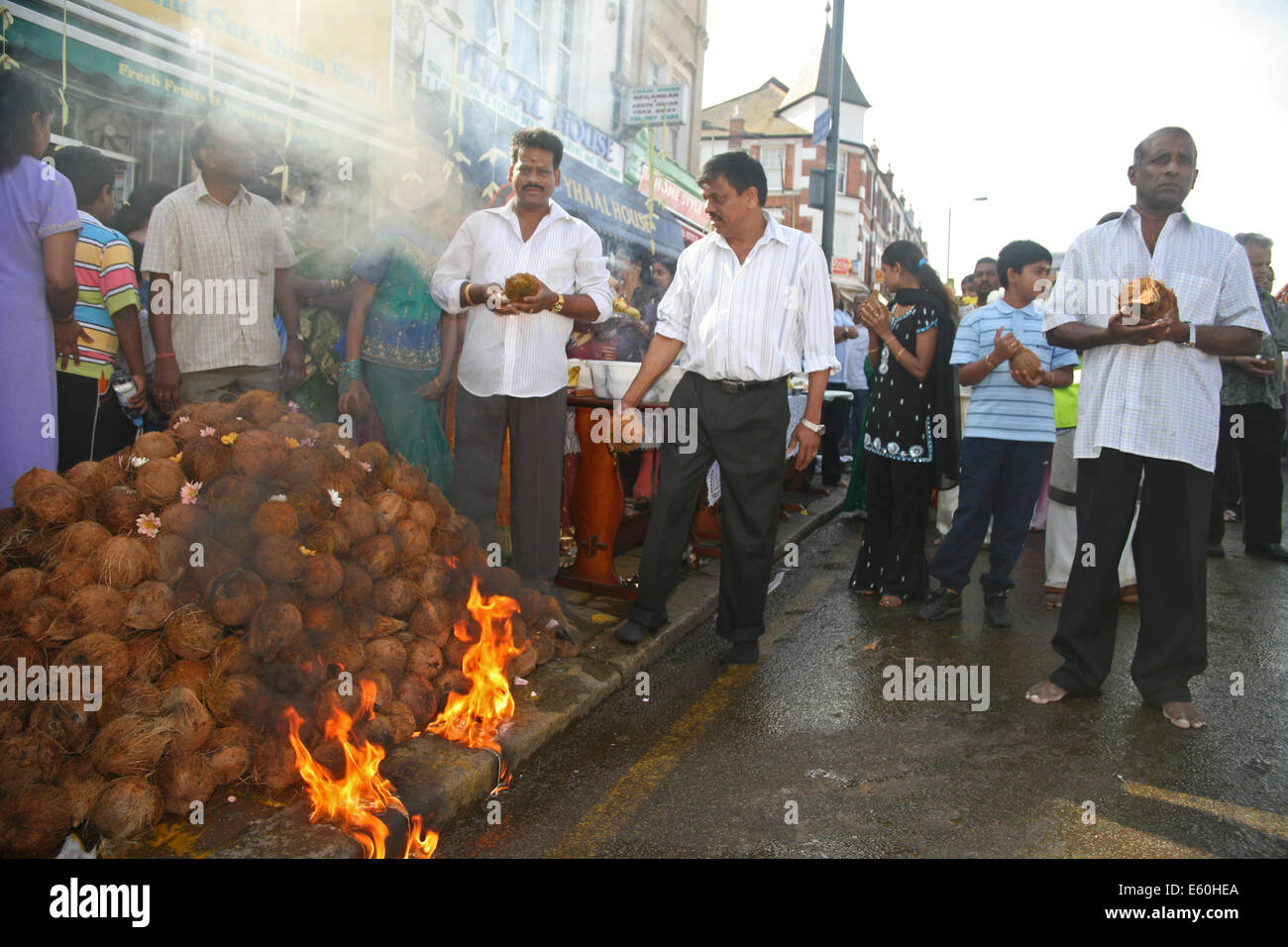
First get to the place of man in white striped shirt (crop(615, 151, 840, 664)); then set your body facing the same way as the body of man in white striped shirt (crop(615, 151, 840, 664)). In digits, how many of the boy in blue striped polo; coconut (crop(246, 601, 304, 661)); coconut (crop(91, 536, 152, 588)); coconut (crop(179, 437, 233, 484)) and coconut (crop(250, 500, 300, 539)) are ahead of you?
4

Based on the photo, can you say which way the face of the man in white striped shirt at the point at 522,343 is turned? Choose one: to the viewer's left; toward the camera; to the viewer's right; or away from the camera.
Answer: toward the camera

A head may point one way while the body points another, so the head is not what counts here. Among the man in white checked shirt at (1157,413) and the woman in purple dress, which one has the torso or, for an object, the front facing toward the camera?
the man in white checked shirt

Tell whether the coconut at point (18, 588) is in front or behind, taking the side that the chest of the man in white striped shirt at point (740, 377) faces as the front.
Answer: in front

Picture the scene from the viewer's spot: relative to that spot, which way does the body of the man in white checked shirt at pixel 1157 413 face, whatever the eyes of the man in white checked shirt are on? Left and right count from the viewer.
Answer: facing the viewer

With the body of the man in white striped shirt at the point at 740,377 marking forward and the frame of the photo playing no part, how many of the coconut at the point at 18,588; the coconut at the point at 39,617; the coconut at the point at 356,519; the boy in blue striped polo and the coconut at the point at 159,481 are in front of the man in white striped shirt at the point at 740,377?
4

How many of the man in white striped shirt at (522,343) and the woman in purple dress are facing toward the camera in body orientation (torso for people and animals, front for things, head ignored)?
1

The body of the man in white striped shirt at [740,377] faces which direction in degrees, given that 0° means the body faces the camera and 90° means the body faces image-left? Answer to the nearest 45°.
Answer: approximately 45°

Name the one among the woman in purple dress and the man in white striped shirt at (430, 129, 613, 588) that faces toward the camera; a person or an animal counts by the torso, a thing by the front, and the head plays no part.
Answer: the man in white striped shirt

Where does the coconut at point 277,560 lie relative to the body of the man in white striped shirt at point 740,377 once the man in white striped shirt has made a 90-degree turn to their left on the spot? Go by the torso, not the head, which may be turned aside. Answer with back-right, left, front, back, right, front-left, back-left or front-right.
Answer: right

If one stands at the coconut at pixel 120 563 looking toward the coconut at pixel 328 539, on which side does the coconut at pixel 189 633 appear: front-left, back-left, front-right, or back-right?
front-right

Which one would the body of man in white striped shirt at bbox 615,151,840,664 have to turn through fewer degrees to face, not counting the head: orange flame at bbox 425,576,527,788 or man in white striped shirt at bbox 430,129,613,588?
the orange flame

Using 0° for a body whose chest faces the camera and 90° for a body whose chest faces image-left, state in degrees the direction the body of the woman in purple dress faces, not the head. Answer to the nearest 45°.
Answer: approximately 225°

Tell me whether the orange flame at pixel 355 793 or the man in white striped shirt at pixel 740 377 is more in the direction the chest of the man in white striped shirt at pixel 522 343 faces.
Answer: the orange flame

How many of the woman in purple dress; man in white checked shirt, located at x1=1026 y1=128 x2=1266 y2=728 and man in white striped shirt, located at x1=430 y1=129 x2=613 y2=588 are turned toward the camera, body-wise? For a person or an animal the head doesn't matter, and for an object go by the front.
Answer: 2
